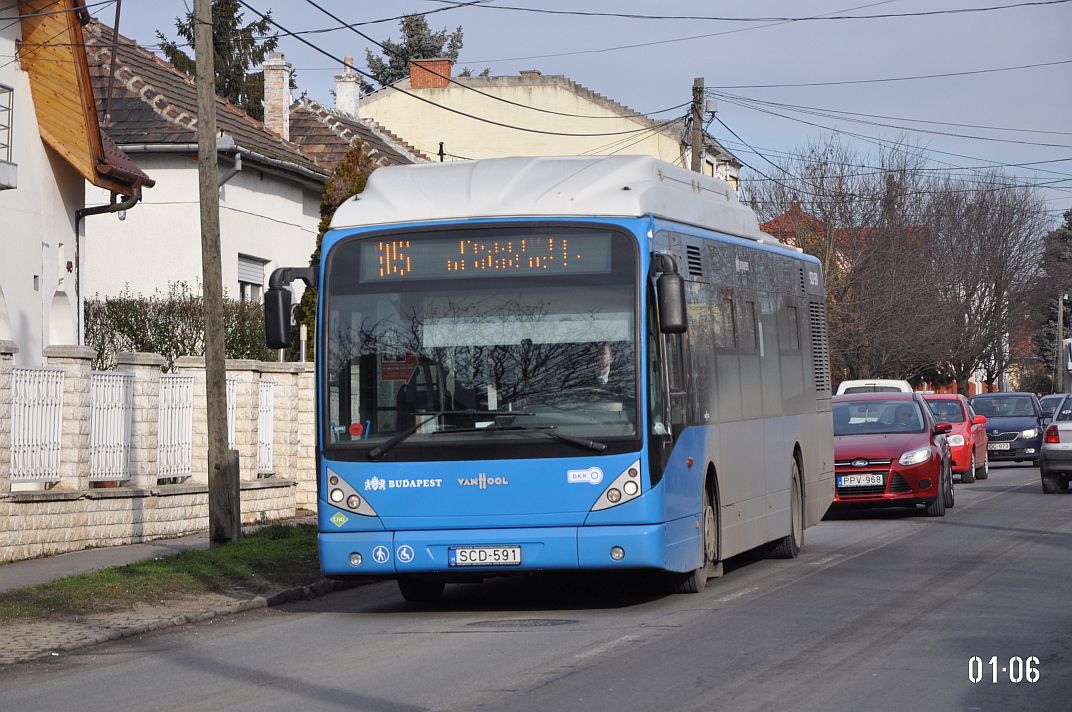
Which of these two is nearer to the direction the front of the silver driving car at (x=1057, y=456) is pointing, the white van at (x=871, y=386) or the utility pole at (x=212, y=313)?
the white van

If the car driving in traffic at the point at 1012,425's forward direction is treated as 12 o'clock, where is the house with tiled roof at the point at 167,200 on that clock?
The house with tiled roof is roughly at 2 o'clock from the car driving in traffic.

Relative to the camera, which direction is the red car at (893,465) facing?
toward the camera

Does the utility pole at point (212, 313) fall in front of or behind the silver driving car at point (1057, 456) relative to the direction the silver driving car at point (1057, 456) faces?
behind

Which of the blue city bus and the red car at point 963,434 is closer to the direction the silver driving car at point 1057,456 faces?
the red car

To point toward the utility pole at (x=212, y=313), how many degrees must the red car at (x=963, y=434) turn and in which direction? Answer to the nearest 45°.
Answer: approximately 45° to its right

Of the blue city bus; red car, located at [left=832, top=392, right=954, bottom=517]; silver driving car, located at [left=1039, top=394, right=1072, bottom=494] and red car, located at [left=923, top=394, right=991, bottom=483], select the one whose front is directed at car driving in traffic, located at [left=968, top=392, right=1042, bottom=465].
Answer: silver driving car, located at [left=1039, top=394, right=1072, bottom=494]

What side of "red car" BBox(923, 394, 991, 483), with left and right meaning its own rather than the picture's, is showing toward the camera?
front

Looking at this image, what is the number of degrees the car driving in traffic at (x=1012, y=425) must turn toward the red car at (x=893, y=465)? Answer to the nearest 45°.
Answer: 0° — it already faces it

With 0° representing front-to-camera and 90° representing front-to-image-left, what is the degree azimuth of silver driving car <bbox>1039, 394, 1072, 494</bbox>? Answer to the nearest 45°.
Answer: approximately 180°
